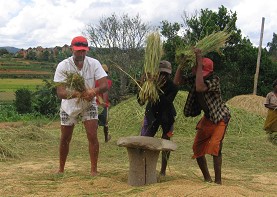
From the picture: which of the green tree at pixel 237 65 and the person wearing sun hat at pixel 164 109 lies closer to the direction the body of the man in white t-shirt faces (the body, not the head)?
the person wearing sun hat

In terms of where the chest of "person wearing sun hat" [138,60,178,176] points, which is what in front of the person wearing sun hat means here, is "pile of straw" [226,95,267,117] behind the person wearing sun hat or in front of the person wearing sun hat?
behind

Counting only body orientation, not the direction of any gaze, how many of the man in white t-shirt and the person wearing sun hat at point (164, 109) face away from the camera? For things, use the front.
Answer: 0

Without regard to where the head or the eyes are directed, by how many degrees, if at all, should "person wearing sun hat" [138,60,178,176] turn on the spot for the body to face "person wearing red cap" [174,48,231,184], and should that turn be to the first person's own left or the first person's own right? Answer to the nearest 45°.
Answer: approximately 90° to the first person's own left

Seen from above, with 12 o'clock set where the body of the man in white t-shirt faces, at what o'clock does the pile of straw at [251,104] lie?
The pile of straw is roughly at 7 o'clock from the man in white t-shirt.

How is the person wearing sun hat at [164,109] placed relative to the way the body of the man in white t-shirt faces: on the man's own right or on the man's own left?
on the man's own left

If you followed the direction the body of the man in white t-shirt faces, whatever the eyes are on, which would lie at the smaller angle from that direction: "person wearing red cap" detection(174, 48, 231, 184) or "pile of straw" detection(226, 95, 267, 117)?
the person wearing red cap

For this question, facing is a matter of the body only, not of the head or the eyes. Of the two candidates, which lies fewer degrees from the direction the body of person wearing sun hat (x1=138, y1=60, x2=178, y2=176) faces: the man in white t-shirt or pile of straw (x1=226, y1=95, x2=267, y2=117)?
the man in white t-shirt

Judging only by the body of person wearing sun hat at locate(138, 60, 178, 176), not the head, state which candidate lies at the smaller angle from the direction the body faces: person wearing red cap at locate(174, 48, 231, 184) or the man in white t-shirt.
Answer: the man in white t-shirt

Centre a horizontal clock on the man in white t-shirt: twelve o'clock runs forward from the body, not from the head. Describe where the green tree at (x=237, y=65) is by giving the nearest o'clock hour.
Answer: The green tree is roughly at 7 o'clock from the man in white t-shirt.

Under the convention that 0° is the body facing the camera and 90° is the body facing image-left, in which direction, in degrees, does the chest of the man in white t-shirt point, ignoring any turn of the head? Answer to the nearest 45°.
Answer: approximately 0°

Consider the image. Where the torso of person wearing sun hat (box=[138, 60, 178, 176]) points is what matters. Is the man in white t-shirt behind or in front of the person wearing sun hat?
in front
